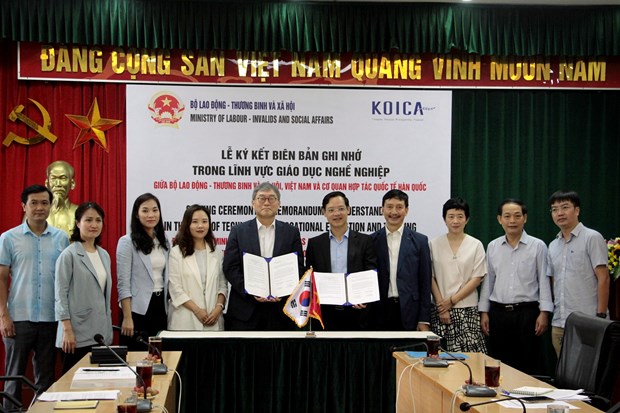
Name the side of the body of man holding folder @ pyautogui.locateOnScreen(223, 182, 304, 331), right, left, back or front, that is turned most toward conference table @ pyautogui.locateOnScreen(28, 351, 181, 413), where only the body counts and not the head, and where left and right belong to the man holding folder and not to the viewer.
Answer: front

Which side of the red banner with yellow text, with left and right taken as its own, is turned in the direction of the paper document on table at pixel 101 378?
front

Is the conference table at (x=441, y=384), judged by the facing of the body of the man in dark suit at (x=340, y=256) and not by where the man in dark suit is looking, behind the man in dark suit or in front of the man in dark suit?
in front

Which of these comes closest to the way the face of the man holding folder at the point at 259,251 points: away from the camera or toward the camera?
toward the camera

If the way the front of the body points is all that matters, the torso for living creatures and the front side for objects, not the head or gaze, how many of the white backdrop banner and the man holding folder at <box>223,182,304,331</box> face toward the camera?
2

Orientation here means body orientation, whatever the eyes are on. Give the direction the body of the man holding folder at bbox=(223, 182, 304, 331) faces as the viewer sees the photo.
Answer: toward the camera

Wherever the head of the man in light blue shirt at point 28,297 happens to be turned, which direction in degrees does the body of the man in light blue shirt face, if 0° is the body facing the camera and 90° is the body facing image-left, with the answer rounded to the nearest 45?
approximately 0°

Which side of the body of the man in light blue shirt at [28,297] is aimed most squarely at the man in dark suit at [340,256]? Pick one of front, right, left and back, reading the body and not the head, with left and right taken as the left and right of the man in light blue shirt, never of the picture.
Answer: left

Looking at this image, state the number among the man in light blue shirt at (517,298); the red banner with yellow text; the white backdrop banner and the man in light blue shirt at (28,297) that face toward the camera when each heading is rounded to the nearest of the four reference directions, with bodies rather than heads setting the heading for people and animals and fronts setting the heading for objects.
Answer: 4
